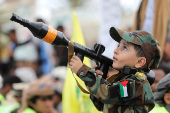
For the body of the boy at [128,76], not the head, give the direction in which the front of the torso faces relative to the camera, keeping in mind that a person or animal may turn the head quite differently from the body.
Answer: to the viewer's left

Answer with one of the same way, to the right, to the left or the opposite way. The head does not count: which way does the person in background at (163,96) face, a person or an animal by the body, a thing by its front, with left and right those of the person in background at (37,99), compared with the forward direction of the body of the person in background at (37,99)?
the same way

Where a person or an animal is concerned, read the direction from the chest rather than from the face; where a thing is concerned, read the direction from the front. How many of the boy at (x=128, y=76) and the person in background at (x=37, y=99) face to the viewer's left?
1

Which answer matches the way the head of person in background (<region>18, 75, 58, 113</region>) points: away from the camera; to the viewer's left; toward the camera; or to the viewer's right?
toward the camera

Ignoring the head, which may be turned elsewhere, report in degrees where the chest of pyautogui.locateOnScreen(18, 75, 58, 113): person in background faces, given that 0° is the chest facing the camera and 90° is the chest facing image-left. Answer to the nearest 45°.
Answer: approximately 315°

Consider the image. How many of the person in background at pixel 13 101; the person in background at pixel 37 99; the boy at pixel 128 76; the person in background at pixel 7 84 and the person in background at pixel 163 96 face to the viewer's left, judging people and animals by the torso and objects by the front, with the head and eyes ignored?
1

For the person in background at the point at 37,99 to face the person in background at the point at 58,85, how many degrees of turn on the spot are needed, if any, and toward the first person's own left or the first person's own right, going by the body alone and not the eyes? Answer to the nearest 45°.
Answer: approximately 90° to the first person's own left

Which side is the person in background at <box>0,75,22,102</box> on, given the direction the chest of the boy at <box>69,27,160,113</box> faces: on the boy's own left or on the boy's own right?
on the boy's own right
